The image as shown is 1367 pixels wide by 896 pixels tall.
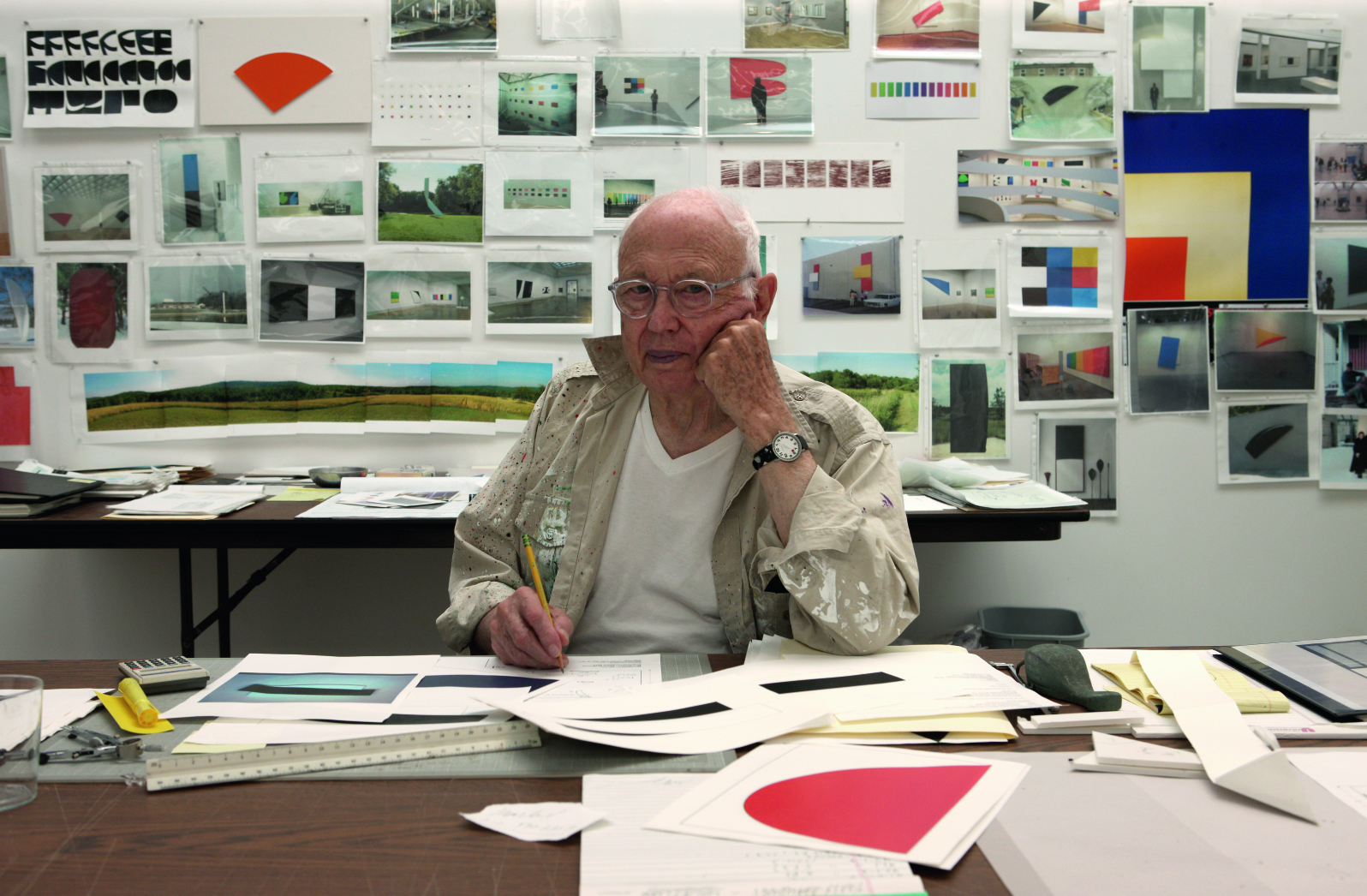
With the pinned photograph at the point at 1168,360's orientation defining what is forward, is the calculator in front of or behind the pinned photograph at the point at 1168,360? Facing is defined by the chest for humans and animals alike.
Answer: in front

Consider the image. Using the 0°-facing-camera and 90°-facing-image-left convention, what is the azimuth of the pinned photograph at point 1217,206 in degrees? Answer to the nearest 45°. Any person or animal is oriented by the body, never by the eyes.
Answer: approximately 0°

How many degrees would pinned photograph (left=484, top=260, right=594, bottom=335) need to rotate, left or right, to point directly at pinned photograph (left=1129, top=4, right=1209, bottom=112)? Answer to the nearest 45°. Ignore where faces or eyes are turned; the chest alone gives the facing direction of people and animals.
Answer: approximately 90° to its left

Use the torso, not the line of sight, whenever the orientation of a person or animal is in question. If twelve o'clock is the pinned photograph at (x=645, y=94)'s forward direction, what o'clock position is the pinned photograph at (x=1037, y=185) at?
the pinned photograph at (x=1037, y=185) is roughly at 9 o'clock from the pinned photograph at (x=645, y=94).

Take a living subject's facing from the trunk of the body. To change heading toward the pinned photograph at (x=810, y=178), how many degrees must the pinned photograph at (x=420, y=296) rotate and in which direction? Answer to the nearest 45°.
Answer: approximately 90° to its left
